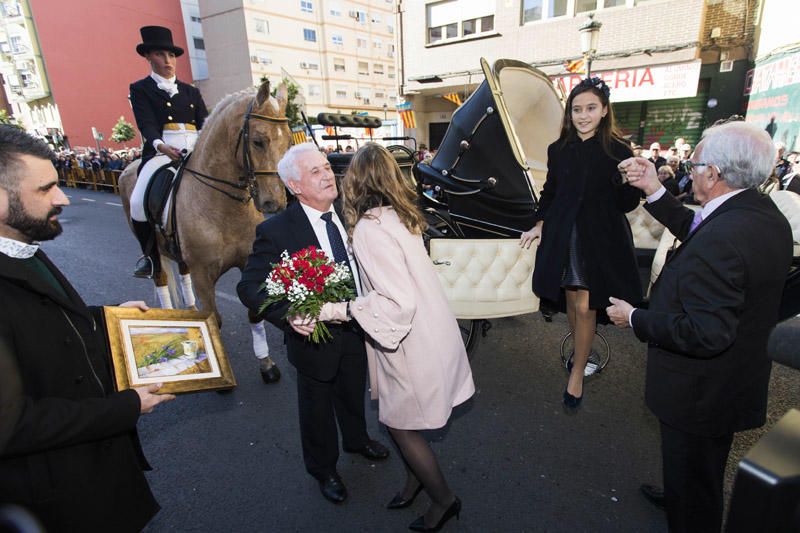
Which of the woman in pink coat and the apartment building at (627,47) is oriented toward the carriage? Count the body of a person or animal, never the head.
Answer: the apartment building

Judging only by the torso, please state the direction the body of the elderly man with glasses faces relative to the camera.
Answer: to the viewer's left

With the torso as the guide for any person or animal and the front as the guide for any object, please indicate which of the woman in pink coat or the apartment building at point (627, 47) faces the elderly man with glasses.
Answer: the apartment building

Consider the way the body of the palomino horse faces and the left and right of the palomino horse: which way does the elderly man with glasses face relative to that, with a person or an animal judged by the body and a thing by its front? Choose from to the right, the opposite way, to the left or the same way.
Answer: the opposite way

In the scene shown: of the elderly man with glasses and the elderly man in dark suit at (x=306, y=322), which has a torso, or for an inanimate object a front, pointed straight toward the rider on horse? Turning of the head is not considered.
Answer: the elderly man with glasses

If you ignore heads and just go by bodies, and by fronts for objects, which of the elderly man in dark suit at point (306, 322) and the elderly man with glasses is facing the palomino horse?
the elderly man with glasses

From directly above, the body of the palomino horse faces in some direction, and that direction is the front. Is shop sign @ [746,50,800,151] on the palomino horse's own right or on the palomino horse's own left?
on the palomino horse's own left

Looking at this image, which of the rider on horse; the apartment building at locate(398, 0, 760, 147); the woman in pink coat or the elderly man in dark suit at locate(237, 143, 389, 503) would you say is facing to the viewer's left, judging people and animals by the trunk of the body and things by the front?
the woman in pink coat

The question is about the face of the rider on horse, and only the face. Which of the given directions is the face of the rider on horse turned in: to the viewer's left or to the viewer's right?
to the viewer's right

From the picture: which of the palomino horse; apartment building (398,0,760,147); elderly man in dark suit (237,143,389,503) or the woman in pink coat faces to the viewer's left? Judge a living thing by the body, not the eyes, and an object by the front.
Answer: the woman in pink coat

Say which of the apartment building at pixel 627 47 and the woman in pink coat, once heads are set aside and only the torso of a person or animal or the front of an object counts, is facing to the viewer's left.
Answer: the woman in pink coat

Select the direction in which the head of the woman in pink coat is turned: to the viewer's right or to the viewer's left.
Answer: to the viewer's left
